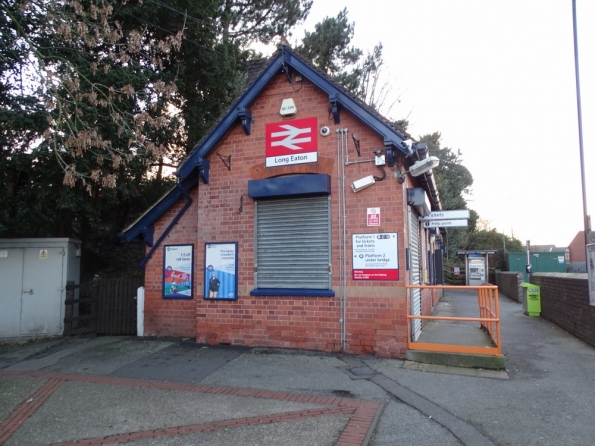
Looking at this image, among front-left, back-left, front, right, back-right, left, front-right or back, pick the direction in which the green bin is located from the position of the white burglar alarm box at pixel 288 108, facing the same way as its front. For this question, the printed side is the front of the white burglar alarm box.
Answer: back-left

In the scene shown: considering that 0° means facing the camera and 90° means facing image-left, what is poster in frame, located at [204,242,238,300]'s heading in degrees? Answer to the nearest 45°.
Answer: approximately 0°

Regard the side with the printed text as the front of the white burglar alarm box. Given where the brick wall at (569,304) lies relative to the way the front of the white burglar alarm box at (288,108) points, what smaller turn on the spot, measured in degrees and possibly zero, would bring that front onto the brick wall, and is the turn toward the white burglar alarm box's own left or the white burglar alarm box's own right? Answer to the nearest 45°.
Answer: approximately 90° to the white burglar alarm box's own left

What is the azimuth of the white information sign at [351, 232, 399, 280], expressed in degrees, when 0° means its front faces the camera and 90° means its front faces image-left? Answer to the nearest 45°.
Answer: approximately 0°
